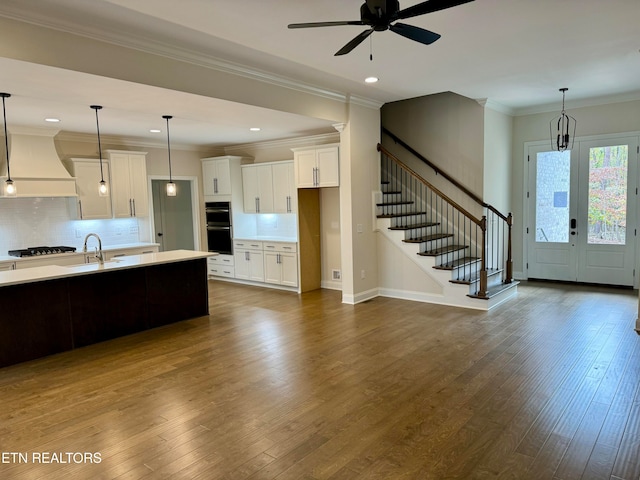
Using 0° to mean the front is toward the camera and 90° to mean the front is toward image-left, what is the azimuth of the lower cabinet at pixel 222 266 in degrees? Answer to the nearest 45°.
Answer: approximately 45°

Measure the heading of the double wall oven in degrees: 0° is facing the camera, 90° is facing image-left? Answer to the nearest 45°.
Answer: approximately 45°

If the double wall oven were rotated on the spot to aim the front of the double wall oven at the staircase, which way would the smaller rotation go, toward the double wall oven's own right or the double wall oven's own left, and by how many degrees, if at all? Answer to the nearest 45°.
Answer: approximately 90° to the double wall oven's own left

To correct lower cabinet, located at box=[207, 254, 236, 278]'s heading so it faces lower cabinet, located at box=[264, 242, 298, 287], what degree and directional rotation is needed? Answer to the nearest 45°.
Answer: approximately 90° to its left

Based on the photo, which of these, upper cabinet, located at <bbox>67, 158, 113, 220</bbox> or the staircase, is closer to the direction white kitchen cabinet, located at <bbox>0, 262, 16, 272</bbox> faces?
the staircase

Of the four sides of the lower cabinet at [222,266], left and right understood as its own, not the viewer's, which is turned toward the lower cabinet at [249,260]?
left

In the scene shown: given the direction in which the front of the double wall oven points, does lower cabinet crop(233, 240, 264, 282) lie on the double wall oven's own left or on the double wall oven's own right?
on the double wall oven's own left

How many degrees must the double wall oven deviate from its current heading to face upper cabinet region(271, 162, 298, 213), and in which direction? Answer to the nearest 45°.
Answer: approximately 90° to its left

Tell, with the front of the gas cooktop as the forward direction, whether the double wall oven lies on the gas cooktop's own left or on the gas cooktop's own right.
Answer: on the gas cooktop's own left

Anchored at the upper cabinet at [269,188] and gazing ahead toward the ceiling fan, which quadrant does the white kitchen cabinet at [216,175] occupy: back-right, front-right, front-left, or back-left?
back-right

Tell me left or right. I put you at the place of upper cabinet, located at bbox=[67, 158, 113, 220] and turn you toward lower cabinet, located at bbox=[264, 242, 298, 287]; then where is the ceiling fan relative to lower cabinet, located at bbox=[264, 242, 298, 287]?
right
